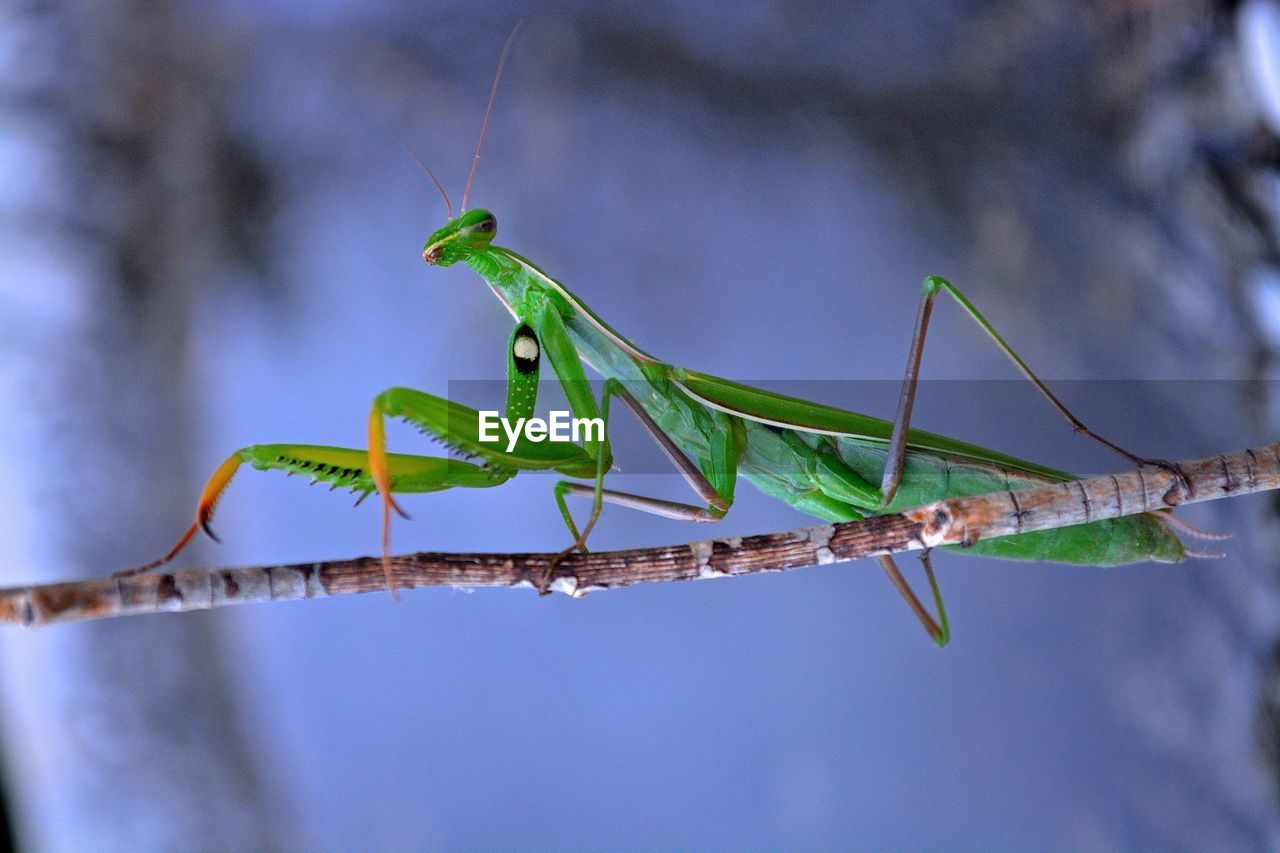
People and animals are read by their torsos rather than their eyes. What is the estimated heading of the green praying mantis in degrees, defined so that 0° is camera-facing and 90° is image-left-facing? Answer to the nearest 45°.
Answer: approximately 90°

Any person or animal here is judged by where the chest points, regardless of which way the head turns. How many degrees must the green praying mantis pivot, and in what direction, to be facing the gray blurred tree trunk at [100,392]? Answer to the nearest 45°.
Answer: approximately 45° to its right
